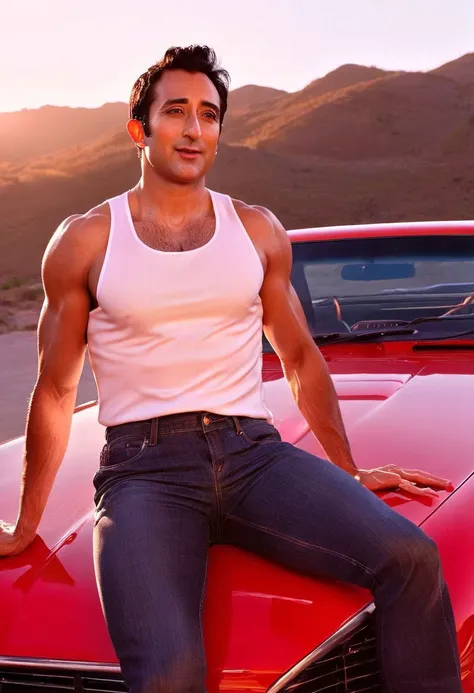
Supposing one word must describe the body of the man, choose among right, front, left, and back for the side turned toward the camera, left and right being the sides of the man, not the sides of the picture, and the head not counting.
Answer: front

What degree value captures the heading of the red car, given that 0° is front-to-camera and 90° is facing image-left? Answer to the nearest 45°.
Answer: approximately 45°

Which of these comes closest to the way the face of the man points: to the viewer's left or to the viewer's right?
to the viewer's right
